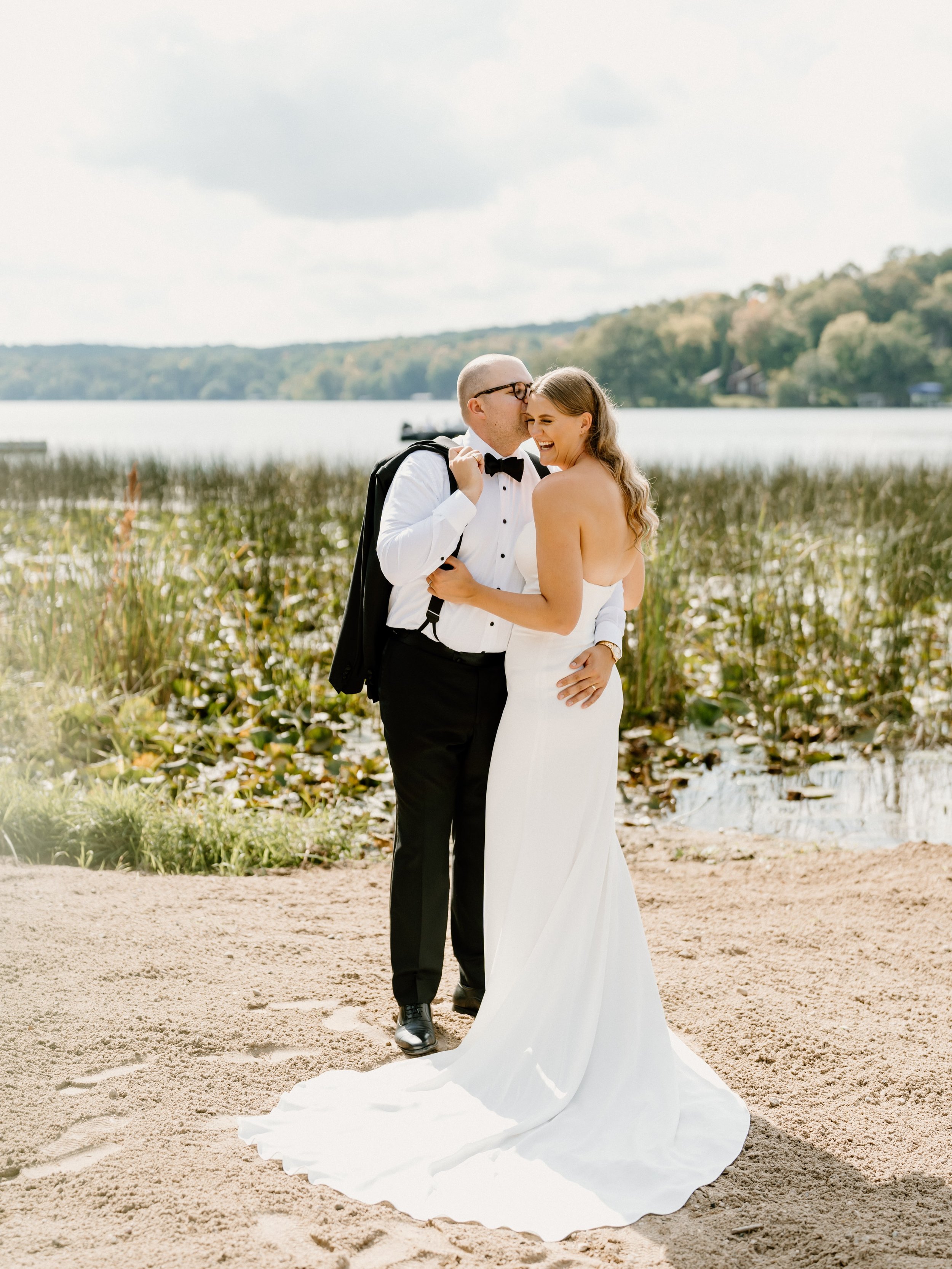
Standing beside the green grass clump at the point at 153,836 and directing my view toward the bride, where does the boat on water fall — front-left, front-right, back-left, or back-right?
back-left

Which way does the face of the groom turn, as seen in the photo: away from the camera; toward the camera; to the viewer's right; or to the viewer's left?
to the viewer's right

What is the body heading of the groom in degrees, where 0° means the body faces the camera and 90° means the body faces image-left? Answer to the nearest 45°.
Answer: approximately 315°

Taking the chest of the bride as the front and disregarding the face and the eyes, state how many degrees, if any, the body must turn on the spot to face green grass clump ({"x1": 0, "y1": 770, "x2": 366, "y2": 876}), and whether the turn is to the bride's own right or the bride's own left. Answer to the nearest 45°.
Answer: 0° — they already face it

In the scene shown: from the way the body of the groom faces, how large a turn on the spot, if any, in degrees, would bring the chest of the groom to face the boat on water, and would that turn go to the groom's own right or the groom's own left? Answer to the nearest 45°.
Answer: approximately 135° to the groom's own left

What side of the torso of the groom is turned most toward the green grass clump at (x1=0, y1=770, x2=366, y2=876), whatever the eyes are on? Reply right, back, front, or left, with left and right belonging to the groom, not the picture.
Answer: back

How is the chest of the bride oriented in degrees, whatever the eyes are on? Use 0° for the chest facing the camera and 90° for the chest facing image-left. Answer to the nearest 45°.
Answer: approximately 135°

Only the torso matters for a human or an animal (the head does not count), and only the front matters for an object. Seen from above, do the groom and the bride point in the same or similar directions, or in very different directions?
very different directions

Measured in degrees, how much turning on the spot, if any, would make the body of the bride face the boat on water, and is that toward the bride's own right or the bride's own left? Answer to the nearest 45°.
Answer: approximately 45° to the bride's own right
